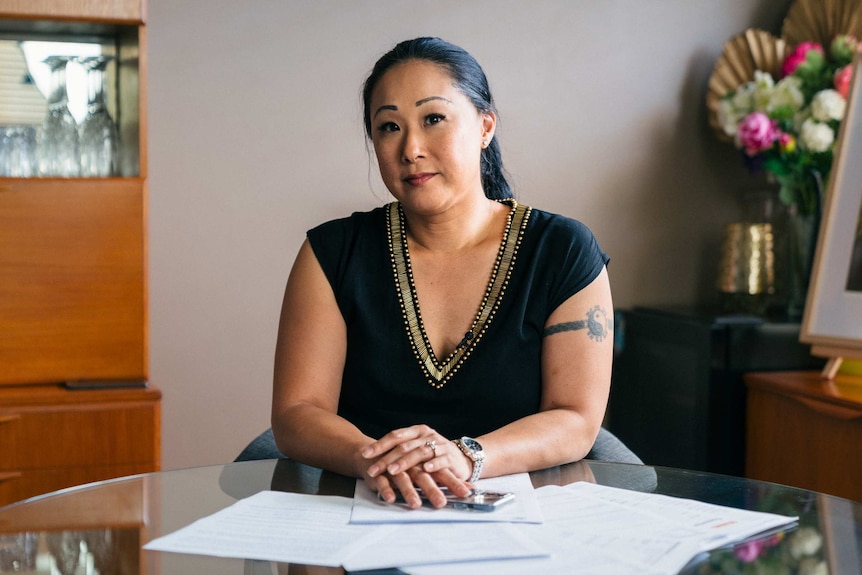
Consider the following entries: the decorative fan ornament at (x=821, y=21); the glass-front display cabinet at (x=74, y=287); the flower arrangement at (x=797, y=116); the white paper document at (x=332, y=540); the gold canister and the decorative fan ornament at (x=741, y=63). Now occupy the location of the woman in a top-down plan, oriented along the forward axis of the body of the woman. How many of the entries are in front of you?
1

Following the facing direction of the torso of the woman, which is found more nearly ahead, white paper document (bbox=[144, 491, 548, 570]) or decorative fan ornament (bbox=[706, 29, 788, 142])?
the white paper document

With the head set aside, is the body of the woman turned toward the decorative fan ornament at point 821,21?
no

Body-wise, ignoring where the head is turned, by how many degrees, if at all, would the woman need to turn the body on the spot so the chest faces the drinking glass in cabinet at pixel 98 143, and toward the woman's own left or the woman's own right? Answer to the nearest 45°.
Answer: approximately 135° to the woman's own right

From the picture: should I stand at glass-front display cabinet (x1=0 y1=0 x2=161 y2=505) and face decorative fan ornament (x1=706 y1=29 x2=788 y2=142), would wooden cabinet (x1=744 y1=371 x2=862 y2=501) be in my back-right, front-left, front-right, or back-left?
front-right

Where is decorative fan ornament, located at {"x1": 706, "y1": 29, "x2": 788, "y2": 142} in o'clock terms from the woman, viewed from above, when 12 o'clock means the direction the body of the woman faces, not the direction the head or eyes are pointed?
The decorative fan ornament is roughly at 7 o'clock from the woman.

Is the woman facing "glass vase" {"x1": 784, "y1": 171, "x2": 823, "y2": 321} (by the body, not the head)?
no

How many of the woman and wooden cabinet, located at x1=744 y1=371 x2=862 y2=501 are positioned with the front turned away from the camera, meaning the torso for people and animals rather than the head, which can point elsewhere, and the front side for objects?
0

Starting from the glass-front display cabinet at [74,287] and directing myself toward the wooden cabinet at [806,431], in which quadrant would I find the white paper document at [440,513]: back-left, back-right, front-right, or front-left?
front-right

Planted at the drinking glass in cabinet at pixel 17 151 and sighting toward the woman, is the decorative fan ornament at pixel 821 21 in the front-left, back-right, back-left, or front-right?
front-left

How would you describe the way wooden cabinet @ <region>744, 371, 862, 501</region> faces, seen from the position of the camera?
facing the viewer and to the left of the viewer

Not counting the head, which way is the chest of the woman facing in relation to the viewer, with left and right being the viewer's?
facing the viewer

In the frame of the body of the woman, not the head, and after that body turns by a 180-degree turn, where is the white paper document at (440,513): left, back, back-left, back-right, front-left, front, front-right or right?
back

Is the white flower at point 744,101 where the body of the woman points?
no
